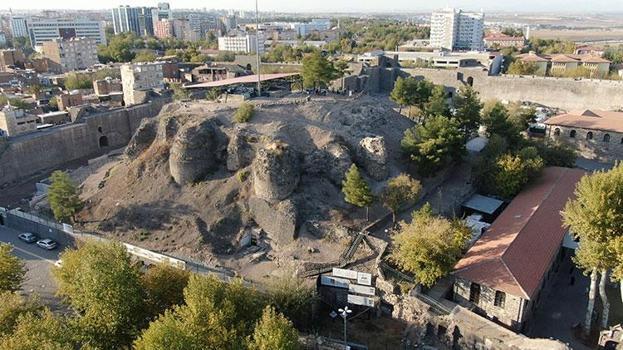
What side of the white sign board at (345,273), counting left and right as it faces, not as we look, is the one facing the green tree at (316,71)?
back

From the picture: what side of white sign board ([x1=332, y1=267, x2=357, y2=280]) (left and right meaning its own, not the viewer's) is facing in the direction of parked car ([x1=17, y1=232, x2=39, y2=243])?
right

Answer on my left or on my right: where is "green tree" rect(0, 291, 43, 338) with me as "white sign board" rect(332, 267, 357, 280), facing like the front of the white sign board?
on my right

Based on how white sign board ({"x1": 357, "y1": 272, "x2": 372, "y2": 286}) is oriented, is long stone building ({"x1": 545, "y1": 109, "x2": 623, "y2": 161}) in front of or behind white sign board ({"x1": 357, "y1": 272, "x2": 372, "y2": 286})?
behind

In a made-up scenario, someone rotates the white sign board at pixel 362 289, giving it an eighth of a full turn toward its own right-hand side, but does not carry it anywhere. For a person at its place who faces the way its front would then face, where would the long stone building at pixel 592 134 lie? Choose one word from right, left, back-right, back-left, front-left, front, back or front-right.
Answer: back

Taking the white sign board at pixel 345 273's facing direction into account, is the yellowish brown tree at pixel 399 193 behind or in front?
behind

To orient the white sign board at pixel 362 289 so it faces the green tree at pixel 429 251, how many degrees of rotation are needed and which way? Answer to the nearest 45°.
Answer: approximately 90° to its left

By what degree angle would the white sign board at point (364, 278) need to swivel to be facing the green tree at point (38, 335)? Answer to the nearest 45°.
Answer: approximately 45° to its right

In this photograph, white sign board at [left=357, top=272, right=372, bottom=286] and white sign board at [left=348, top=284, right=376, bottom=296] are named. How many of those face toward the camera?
2

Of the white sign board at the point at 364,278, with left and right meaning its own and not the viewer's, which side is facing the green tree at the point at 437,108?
back
